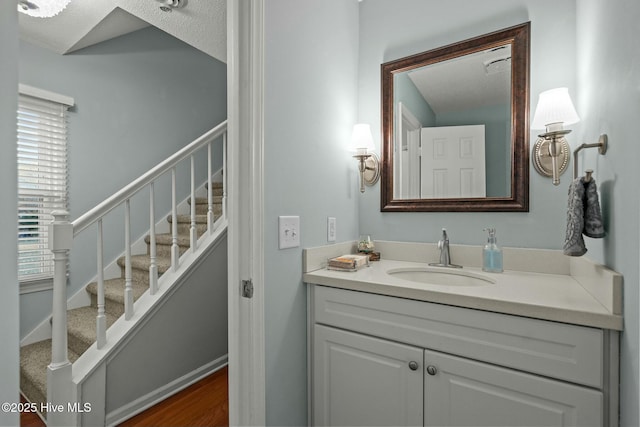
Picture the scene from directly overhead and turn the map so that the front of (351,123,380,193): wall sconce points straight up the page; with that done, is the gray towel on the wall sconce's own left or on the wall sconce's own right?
on the wall sconce's own left

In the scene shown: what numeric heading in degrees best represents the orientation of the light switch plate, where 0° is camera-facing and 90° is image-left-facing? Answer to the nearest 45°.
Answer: approximately 315°

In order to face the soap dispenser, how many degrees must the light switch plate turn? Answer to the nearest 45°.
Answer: approximately 45° to its left

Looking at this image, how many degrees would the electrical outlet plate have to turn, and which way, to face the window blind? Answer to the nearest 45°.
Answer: approximately 135° to its right

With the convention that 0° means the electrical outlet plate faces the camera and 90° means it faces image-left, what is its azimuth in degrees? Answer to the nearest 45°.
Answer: approximately 315°

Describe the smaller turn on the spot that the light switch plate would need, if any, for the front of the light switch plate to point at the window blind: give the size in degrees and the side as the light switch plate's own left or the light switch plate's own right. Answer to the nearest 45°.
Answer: approximately 180°
